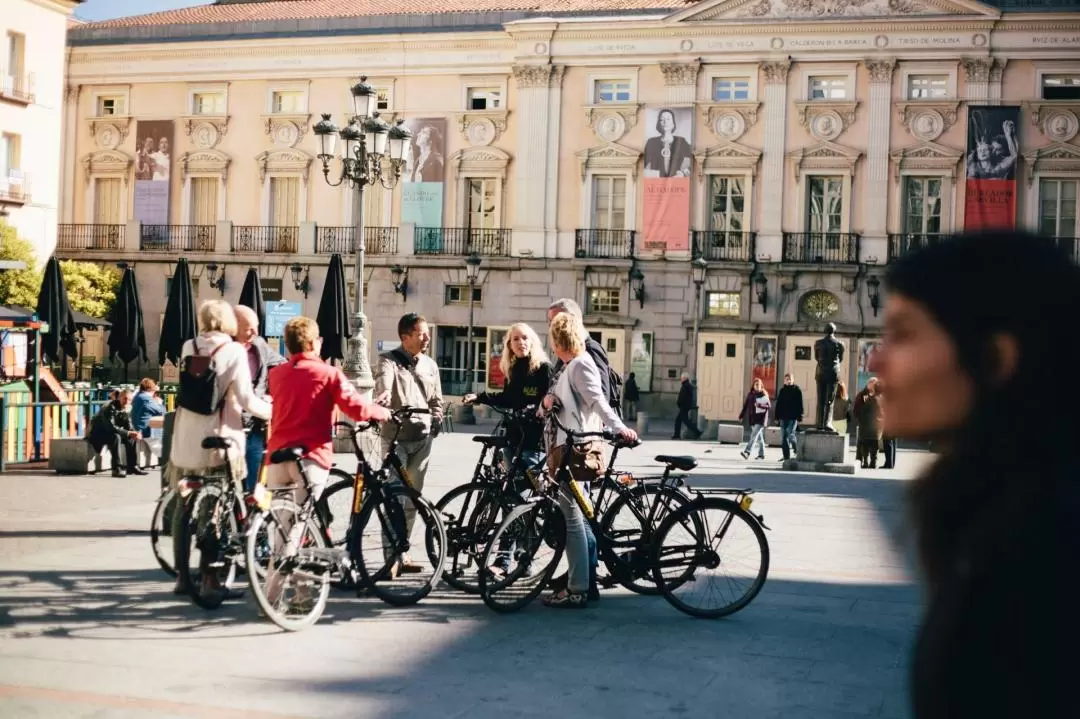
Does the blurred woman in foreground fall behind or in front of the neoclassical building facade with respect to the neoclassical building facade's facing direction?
in front

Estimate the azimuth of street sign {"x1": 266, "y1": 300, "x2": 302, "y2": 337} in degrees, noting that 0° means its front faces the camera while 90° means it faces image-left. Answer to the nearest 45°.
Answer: approximately 0°

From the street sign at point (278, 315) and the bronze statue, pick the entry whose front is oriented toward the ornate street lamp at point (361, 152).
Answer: the street sign

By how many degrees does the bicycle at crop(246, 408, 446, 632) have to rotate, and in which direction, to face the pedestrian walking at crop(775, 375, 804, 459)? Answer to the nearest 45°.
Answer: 0° — it already faces them

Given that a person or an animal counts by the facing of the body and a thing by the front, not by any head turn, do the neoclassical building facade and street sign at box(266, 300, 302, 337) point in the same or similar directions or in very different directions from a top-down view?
same or similar directions

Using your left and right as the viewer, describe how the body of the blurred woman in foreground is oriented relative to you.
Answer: facing to the left of the viewer

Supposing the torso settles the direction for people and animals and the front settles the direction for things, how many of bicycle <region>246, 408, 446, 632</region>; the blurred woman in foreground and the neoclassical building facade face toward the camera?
1

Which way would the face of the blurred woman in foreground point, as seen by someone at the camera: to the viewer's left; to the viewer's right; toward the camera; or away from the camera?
to the viewer's left

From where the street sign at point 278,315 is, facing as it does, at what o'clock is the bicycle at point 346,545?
The bicycle is roughly at 12 o'clock from the street sign.

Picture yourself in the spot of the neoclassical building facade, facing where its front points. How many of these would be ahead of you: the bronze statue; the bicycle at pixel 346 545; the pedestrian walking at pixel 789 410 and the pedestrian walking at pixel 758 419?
4

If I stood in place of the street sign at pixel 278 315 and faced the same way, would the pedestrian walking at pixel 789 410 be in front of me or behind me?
in front

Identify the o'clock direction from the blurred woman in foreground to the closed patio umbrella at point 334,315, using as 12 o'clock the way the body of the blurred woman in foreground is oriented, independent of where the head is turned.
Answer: The closed patio umbrella is roughly at 2 o'clock from the blurred woman in foreground.

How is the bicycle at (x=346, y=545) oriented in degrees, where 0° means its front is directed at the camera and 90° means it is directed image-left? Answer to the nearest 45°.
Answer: approximately 225°
